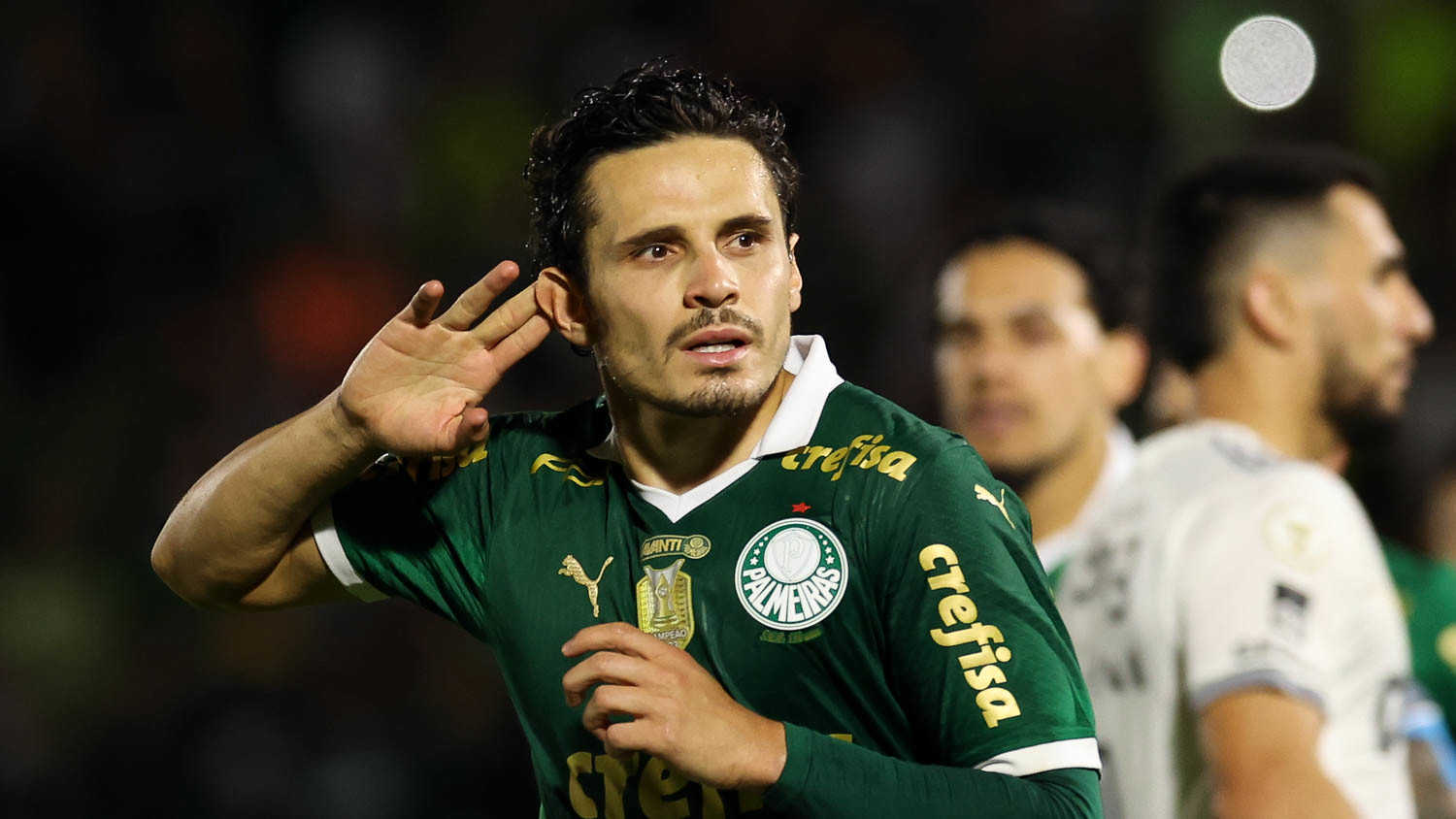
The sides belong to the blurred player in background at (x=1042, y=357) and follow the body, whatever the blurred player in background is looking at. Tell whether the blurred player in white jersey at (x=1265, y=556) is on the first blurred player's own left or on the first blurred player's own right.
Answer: on the first blurred player's own left

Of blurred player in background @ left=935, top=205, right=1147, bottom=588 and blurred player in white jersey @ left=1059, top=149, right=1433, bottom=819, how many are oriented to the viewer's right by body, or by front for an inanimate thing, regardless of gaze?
1

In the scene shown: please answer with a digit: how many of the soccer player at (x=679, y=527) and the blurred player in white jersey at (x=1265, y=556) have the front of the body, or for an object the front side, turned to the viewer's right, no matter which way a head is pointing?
1

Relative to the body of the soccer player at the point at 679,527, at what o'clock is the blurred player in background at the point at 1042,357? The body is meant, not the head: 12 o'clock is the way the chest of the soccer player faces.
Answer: The blurred player in background is roughly at 7 o'clock from the soccer player.

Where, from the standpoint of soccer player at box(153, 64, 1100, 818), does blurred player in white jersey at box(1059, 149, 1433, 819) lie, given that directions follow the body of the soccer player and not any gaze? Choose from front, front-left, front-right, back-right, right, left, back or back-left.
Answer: back-left

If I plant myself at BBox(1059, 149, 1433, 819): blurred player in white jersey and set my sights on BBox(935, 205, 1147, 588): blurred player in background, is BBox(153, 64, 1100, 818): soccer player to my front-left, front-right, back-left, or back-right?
back-left

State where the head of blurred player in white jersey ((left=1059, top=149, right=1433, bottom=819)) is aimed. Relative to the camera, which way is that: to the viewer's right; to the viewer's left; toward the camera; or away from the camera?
to the viewer's right

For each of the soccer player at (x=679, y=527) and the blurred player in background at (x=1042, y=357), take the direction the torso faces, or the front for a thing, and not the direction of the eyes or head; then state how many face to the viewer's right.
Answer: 0

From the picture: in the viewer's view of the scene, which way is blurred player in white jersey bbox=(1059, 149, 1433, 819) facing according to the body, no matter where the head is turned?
to the viewer's right

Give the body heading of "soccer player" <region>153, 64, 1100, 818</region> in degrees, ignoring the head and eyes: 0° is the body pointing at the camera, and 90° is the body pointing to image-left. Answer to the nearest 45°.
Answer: approximately 0°

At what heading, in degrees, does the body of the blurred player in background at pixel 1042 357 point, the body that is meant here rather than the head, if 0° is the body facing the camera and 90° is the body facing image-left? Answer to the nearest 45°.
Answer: approximately 45°

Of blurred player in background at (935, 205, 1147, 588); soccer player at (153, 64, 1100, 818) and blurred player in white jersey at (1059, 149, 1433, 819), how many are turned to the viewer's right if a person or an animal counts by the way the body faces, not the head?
1

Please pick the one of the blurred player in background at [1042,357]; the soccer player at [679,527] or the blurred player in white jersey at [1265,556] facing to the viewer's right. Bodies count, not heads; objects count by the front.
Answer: the blurred player in white jersey
